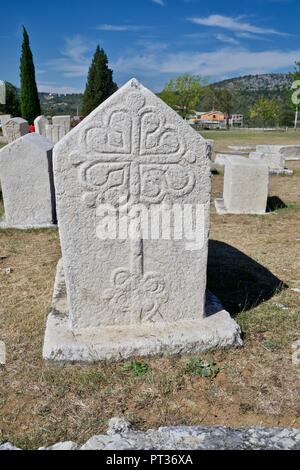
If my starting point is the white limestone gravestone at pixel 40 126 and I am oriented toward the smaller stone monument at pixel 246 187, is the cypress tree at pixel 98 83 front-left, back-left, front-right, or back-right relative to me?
back-left

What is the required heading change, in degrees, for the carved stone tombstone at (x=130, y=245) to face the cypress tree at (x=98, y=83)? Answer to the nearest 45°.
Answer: approximately 180°

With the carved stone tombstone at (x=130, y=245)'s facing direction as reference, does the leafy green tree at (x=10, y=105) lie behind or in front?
behind

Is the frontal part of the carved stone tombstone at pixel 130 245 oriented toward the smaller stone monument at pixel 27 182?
no

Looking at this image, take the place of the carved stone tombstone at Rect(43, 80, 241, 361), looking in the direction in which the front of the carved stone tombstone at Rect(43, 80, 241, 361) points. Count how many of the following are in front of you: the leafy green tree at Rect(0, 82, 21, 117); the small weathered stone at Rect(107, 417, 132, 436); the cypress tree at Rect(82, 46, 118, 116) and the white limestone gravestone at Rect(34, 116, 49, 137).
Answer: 1

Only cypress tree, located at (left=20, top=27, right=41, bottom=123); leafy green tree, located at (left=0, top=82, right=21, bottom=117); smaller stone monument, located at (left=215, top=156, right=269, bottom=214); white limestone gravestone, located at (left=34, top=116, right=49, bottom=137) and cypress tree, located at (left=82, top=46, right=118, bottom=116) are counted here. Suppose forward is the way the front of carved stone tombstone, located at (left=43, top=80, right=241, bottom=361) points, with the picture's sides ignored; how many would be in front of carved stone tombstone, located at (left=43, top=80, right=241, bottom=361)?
0

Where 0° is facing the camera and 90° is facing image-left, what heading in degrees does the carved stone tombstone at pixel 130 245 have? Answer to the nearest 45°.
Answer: approximately 0°

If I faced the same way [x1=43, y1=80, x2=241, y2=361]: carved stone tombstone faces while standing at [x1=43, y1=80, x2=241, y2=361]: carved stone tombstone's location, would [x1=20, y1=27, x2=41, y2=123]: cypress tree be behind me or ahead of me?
behind

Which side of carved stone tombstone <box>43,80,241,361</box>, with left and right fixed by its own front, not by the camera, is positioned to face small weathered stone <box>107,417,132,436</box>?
front

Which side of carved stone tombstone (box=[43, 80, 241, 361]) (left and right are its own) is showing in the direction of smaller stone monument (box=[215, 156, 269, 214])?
back

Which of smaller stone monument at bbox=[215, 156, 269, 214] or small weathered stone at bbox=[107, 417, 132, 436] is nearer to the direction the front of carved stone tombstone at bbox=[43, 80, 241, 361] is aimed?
the small weathered stone

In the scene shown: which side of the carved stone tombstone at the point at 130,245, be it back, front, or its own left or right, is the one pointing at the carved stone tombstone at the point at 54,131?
back

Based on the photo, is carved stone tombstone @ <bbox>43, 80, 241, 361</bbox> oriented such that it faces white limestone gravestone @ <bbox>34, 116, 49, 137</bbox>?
no
